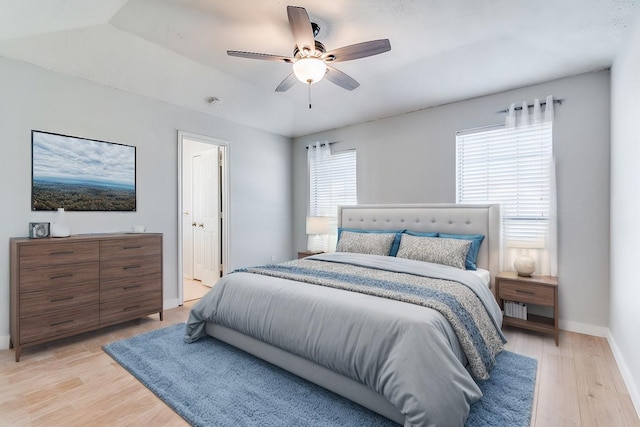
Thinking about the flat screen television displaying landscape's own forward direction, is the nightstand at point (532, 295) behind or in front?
in front

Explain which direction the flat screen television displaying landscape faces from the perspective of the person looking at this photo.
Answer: facing the viewer and to the right of the viewer

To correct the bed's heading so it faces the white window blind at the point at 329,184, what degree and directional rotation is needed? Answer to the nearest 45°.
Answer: approximately 135° to its right

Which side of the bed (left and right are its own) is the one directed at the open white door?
right

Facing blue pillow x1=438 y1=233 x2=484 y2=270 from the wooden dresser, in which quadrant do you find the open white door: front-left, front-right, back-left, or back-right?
front-left

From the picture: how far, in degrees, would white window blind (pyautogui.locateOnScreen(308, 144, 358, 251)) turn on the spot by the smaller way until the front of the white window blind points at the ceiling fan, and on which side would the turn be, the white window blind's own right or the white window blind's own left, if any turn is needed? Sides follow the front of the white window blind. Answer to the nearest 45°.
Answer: approximately 45° to the white window blind's own left

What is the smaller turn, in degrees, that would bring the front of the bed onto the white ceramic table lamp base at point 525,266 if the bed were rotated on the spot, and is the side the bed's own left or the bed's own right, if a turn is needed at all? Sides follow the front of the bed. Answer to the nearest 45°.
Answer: approximately 180°

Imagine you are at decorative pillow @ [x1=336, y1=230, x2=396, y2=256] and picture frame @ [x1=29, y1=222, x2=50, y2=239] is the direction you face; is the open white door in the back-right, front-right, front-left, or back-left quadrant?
front-right

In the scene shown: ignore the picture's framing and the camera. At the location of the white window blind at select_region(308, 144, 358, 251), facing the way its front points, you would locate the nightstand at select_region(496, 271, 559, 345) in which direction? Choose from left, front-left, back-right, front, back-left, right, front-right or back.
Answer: left

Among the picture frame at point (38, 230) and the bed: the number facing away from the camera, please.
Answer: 0

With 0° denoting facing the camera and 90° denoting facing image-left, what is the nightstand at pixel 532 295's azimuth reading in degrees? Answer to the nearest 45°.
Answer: approximately 45°

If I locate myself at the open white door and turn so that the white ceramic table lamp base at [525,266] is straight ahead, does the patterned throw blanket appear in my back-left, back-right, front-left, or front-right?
front-right

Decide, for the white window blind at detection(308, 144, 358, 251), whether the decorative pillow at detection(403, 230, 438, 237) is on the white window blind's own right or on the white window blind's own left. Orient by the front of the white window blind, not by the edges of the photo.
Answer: on the white window blind's own left

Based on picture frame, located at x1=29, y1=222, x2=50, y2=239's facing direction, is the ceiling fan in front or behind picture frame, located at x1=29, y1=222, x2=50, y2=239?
in front
